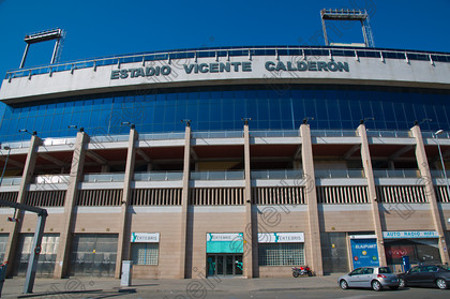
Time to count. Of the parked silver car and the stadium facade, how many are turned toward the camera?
1

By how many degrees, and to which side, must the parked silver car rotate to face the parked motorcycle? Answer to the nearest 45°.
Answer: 0° — it already faces it

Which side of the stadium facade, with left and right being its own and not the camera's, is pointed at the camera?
front

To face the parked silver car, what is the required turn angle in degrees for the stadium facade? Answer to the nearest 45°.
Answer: approximately 45° to its left

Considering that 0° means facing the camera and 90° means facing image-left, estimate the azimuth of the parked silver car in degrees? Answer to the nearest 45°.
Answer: approximately 135°

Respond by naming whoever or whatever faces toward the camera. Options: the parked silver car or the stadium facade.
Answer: the stadium facade

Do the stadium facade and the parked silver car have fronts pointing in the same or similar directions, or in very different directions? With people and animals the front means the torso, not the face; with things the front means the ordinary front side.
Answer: very different directions
